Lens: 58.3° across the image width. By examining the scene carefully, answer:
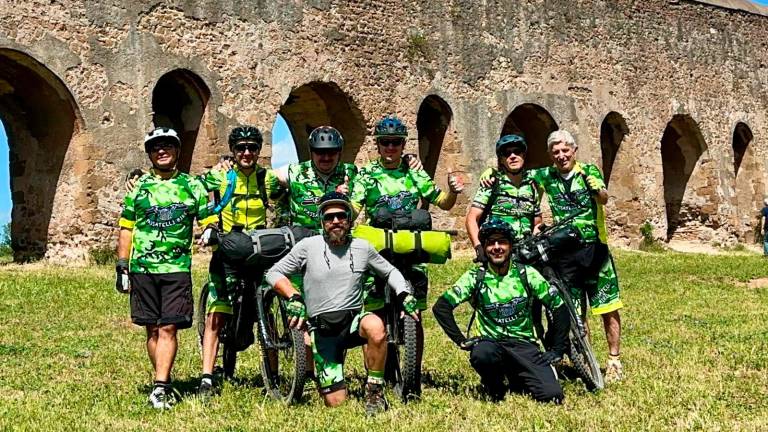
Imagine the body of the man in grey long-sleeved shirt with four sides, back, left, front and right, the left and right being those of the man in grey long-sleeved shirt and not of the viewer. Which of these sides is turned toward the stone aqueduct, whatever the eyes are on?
back

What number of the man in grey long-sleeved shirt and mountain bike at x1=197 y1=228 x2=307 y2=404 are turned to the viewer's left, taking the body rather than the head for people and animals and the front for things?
0

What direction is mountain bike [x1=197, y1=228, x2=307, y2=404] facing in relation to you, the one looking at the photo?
facing the viewer and to the right of the viewer

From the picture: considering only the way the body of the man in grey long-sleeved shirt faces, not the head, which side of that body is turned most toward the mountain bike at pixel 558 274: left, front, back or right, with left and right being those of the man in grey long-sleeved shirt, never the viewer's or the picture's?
left

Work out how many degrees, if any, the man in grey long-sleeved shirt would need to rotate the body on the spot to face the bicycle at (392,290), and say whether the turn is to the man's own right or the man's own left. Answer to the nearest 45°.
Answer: approximately 135° to the man's own left

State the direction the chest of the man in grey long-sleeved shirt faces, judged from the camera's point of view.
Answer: toward the camera

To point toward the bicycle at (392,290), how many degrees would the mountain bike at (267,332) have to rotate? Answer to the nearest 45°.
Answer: approximately 45° to its left

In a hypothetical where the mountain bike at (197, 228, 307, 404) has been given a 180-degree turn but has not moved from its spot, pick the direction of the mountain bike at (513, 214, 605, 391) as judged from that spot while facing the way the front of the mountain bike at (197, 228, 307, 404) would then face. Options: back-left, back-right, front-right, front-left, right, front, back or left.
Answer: back-right
